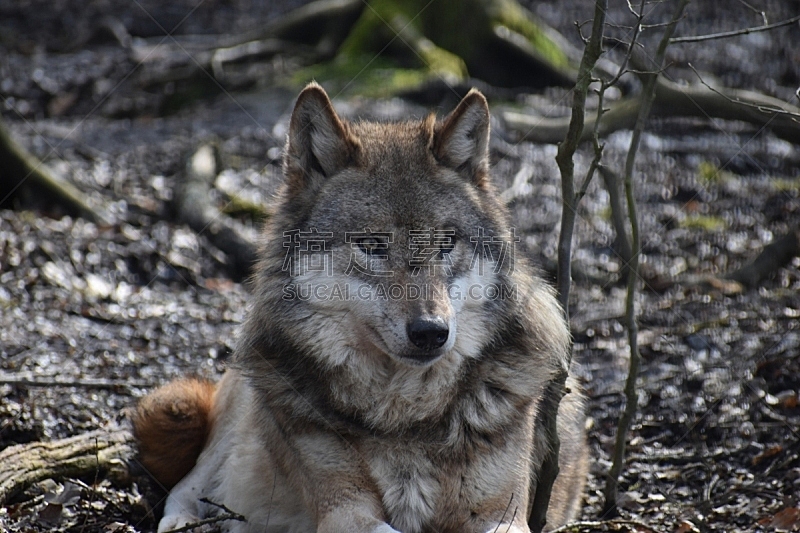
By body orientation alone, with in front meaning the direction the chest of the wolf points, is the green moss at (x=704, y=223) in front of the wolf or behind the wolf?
behind

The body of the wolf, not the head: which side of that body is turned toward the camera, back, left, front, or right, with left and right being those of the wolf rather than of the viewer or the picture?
front

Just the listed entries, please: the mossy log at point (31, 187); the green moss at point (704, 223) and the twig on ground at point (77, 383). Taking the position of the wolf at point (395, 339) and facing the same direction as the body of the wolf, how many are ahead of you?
0

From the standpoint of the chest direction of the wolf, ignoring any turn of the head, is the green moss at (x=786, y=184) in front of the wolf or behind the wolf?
behind

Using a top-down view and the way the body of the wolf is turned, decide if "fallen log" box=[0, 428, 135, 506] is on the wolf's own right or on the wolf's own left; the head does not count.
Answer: on the wolf's own right

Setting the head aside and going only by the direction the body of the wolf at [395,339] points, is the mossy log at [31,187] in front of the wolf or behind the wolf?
behind

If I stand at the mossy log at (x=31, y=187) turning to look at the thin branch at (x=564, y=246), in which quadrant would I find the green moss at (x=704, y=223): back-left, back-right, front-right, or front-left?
front-left

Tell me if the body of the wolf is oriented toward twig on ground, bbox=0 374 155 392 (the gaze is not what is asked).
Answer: no

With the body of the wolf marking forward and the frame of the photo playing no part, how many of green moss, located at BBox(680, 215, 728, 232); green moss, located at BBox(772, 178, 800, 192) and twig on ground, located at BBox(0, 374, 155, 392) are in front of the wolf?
0

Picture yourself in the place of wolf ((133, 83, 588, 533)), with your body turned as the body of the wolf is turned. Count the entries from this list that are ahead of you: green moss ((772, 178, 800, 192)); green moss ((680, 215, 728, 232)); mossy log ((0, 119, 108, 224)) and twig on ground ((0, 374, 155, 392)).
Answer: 0

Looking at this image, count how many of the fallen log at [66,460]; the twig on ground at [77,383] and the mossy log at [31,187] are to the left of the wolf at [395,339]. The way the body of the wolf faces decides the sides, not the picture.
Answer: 0

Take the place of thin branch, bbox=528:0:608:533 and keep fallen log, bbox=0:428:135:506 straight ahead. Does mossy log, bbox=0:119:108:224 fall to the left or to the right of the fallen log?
right
